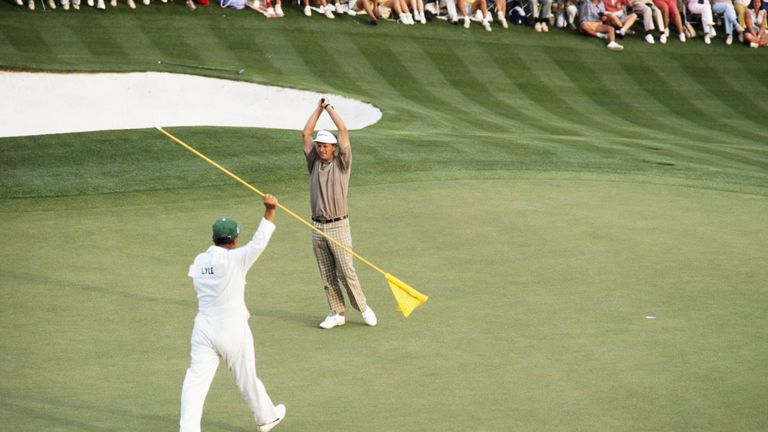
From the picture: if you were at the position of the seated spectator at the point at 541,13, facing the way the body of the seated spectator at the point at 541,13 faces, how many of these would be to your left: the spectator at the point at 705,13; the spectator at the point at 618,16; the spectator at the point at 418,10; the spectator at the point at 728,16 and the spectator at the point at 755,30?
4

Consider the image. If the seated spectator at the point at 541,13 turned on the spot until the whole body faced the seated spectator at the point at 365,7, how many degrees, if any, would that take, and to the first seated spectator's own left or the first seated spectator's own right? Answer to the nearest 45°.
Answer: approximately 90° to the first seated spectator's own right

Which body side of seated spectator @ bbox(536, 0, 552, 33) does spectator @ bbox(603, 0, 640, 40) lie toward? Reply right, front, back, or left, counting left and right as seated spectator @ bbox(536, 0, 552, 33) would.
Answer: left

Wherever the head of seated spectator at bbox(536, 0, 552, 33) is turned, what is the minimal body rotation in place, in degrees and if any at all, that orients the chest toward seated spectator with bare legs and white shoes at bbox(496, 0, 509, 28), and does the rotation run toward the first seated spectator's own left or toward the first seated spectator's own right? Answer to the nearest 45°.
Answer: approximately 90° to the first seated spectator's own right

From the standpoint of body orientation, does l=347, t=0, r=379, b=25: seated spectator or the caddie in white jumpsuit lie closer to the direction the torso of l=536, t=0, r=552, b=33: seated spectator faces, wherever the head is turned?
the caddie in white jumpsuit

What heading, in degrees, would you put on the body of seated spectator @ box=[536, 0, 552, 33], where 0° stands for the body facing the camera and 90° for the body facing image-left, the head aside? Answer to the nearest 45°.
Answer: approximately 0°

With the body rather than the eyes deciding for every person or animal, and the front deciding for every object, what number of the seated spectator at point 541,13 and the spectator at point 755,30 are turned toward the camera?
2

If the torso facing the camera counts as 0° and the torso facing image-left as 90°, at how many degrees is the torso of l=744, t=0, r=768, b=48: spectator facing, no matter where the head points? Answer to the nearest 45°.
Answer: approximately 0°

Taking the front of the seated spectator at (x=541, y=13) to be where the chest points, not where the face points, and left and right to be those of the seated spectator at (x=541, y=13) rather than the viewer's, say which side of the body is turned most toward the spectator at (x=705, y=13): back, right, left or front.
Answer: left
